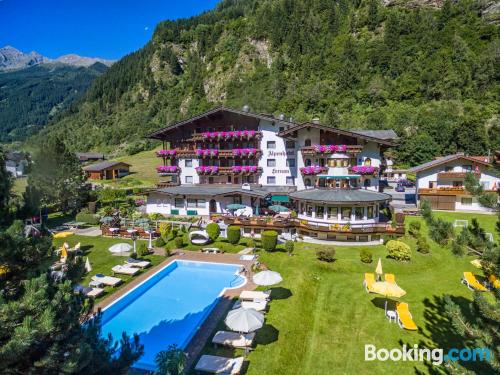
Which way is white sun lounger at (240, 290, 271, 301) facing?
to the viewer's left

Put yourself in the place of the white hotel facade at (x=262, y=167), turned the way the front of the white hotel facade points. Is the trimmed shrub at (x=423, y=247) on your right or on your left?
on your left

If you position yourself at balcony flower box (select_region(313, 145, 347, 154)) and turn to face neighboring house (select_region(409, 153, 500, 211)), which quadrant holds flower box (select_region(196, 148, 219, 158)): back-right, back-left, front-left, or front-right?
back-left

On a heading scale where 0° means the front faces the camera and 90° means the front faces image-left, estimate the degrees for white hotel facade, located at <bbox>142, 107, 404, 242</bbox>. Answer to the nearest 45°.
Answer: approximately 0°

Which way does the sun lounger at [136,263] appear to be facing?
to the viewer's right

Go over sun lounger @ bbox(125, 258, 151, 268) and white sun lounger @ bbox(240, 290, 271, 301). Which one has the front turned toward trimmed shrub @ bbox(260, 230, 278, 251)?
the sun lounger

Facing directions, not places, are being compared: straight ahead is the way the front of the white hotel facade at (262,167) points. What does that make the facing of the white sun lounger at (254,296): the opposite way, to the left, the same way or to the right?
to the right

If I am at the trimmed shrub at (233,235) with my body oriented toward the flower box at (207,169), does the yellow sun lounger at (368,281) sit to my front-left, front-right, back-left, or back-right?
back-right

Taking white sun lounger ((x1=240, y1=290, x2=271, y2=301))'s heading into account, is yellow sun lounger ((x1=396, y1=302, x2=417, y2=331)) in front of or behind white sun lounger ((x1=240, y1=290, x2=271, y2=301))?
behind

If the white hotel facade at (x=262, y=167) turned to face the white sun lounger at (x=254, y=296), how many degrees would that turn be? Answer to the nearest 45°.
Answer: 0° — it already faces it

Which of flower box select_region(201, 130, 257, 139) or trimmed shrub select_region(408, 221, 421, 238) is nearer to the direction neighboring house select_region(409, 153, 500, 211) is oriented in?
the trimmed shrub

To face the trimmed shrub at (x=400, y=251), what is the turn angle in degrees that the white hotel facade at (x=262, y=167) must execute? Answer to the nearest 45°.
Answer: approximately 45° to its left

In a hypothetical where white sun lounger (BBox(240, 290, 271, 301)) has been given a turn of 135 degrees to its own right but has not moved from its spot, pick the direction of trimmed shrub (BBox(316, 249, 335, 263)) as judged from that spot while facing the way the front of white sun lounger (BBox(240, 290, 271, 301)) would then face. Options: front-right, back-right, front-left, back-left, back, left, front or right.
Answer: front

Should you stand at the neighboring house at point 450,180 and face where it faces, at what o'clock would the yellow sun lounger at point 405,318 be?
The yellow sun lounger is roughly at 12 o'clock from the neighboring house.
